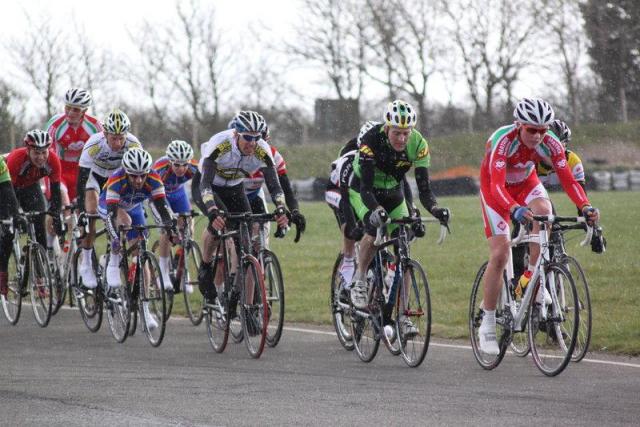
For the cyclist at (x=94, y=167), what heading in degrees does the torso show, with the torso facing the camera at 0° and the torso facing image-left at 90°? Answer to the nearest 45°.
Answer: approximately 315°

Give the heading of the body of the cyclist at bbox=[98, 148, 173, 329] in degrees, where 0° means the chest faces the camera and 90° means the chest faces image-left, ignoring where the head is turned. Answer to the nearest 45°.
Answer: approximately 315°

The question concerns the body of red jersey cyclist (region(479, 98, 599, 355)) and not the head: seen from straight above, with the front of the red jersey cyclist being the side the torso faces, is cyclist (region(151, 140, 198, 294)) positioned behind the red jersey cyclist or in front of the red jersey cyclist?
behind
